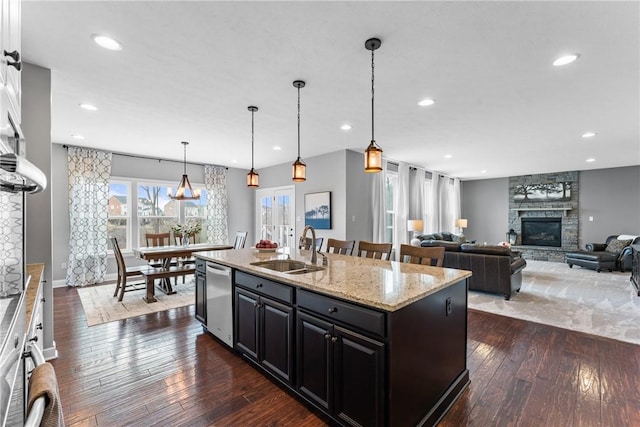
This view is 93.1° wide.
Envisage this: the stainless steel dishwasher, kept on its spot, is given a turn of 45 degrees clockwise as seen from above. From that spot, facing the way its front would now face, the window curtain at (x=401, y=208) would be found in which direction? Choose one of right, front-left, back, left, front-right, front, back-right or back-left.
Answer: back-right

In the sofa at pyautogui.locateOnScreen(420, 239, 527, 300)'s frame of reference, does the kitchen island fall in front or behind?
behind

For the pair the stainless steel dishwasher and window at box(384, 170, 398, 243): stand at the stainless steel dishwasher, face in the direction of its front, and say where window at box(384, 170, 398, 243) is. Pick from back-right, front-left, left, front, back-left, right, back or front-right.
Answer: back

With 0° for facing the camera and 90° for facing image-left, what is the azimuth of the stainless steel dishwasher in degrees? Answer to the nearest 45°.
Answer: approximately 45°

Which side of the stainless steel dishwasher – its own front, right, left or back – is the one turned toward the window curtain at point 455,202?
back

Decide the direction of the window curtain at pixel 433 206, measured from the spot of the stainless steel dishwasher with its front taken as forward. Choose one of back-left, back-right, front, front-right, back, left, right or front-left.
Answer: back

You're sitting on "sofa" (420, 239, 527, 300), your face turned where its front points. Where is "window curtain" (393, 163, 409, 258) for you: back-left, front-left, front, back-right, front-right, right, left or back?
left

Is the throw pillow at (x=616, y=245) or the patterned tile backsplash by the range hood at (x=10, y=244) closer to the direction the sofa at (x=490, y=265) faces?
the throw pillow

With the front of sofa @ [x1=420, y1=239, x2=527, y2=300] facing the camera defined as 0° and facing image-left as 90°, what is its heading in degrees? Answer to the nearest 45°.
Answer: approximately 225°

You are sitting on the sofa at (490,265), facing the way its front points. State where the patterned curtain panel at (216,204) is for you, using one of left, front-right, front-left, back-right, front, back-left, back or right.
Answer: back-left

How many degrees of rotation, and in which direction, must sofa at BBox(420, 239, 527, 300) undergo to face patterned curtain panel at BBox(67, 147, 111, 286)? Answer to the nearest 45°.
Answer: approximately 135° to its left
